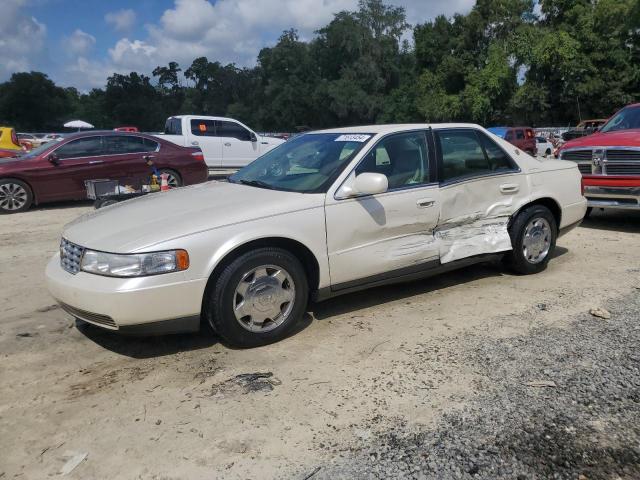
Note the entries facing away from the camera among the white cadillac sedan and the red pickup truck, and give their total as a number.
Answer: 0

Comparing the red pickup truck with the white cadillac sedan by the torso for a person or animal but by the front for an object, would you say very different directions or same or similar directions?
same or similar directions

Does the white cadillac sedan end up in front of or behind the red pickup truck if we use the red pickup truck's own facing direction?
in front

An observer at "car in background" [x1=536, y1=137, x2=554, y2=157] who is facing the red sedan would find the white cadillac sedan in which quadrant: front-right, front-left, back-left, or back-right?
front-left

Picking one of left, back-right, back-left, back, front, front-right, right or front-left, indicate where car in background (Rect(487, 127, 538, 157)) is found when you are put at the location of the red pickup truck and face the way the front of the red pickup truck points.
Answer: back-right

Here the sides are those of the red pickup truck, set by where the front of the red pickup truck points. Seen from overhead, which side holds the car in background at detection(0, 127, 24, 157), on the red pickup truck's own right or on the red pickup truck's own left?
on the red pickup truck's own right

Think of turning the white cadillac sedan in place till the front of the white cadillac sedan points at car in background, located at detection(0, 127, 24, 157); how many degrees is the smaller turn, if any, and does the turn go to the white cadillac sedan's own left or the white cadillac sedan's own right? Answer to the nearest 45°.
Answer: approximately 90° to the white cadillac sedan's own right

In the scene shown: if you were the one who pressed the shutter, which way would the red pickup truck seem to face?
facing the viewer and to the left of the viewer

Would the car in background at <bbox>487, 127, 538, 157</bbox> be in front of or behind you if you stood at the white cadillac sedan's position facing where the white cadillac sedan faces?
behind
